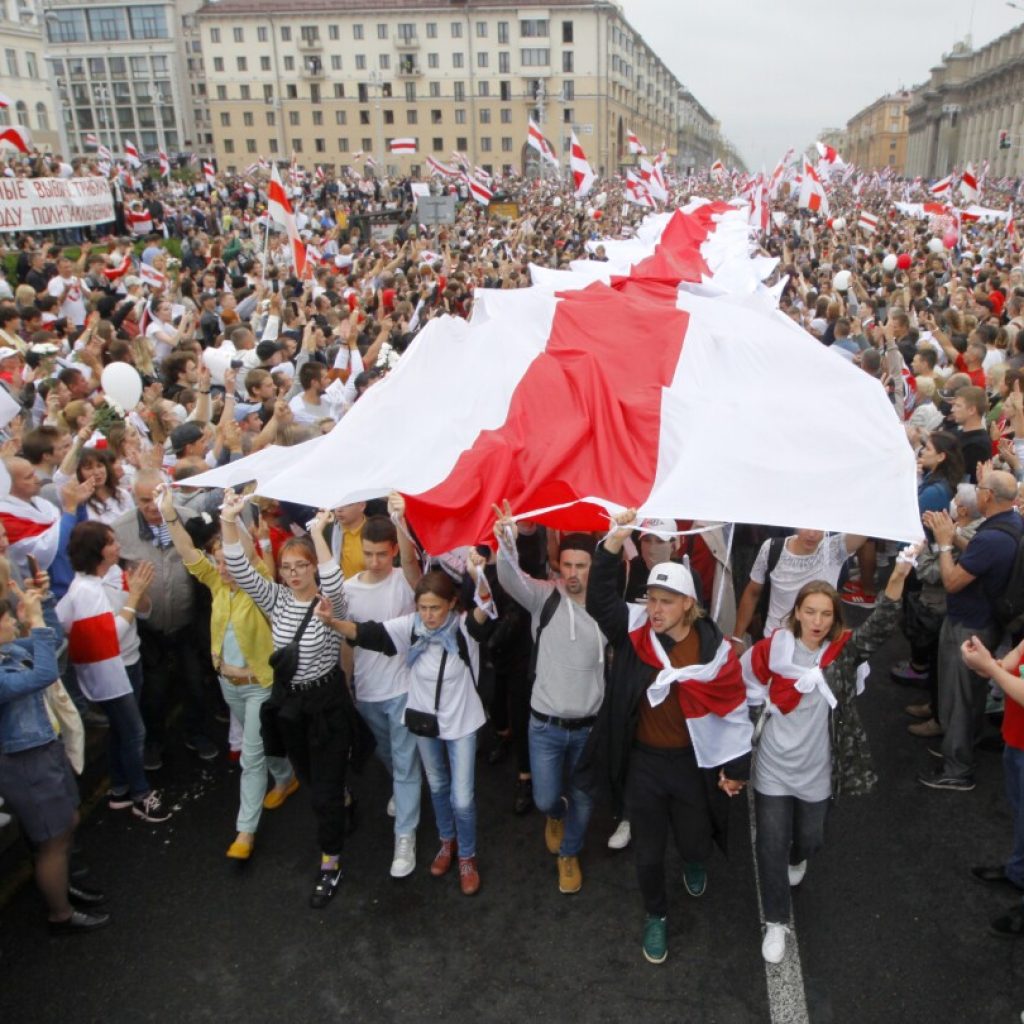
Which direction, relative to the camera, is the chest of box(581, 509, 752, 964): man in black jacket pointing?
toward the camera

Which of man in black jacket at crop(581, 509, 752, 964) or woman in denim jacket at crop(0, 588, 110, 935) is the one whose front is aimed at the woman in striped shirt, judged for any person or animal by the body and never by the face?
the woman in denim jacket

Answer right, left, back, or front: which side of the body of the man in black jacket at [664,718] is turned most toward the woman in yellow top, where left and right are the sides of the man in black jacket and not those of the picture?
right

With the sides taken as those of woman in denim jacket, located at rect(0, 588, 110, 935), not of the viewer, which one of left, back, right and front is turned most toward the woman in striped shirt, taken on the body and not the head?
front

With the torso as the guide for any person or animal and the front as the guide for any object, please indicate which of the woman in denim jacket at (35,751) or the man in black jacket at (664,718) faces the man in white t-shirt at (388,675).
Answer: the woman in denim jacket

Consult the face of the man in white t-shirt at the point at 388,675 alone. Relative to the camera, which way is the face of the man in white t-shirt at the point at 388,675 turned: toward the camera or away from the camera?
toward the camera

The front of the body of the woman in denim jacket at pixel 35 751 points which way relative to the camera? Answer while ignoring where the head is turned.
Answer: to the viewer's right

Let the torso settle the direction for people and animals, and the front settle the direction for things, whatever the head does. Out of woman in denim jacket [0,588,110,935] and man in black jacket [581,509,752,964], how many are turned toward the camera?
1

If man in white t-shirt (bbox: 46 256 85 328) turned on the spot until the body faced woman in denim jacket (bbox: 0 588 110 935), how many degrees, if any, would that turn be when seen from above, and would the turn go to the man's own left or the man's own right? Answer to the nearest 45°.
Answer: approximately 45° to the man's own right

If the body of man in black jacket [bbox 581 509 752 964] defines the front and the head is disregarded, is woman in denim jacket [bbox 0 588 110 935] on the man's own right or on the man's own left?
on the man's own right

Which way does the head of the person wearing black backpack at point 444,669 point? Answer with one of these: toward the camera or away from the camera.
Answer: toward the camera

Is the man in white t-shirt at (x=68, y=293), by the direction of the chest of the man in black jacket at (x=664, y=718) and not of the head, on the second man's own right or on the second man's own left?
on the second man's own right
